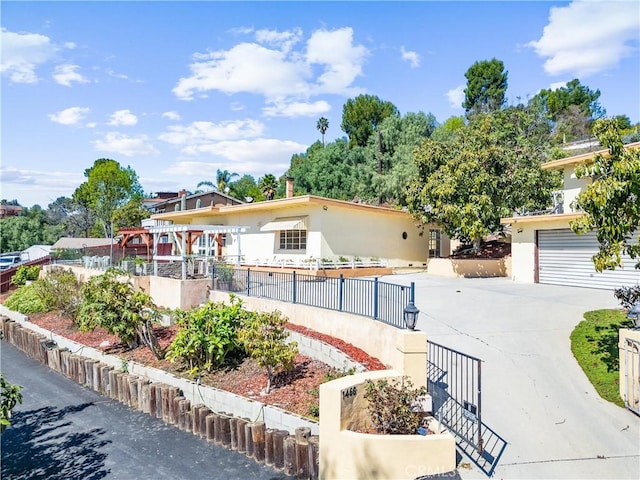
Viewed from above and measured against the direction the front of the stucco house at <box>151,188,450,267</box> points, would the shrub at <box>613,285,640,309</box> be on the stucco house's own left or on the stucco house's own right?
on the stucco house's own left

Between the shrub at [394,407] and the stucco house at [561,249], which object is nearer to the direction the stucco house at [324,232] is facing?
the shrub

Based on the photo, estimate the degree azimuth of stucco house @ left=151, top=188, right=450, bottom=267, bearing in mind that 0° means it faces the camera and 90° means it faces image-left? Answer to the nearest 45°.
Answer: approximately 45°

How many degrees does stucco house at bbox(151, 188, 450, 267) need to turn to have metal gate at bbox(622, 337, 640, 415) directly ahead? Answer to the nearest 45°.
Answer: approximately 45° to its left

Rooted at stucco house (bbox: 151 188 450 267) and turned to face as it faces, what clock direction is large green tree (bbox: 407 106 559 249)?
The large green tree is roughly at 8 o'clock from the stucco house.

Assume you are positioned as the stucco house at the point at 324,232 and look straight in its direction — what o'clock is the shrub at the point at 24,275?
The shrub is roughly at 2 o'clock from the stucco house.

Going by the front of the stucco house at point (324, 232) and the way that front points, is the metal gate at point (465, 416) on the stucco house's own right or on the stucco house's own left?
on the stucco house's own left

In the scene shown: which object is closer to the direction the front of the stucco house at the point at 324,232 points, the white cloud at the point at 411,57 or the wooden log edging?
the wooden log edging

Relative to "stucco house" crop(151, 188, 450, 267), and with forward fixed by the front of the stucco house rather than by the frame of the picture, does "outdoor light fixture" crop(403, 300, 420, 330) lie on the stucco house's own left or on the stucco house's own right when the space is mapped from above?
on the stucco house's own left
